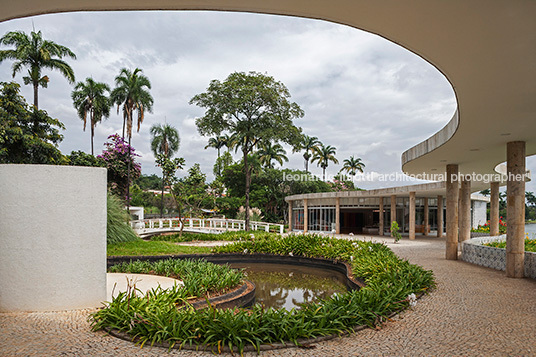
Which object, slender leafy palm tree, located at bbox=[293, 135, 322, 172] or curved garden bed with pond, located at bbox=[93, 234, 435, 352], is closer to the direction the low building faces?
the curved garden bed with pond

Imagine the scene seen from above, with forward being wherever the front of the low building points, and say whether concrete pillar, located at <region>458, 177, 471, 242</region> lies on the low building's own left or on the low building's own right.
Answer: on the low building's own left

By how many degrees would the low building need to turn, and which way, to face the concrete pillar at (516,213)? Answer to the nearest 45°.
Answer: approximately 45° to its left

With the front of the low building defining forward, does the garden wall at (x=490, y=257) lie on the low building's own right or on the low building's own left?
on the low building's own left

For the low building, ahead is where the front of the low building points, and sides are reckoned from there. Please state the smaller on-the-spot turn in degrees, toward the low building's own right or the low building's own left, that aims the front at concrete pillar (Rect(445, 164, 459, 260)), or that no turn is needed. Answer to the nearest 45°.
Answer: approximately 45° to the low building's own left

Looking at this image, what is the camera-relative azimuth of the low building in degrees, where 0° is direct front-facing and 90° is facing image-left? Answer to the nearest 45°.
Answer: approximately 45°
